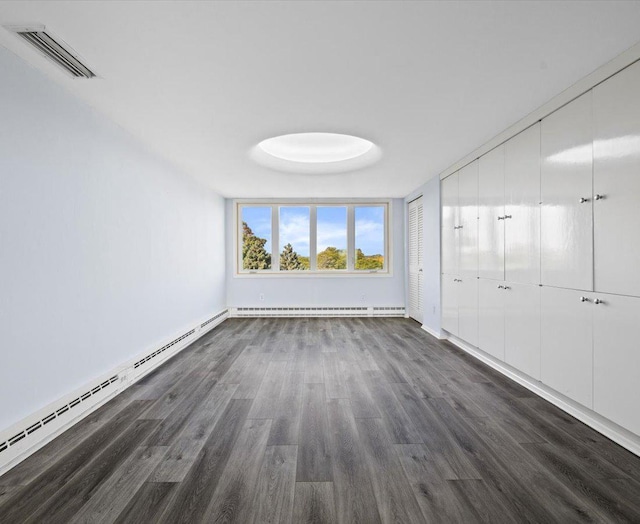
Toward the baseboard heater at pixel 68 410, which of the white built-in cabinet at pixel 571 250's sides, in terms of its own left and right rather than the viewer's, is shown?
front

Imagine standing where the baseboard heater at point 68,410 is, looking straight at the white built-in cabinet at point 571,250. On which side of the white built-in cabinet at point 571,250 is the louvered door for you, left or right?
left

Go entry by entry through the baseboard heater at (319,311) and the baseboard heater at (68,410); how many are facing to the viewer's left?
0

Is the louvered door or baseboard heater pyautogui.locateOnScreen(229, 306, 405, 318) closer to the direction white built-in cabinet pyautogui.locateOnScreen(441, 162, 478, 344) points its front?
the baseboard heater

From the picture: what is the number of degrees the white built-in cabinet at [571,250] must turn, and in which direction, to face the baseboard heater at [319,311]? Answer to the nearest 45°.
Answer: approximately 90° to its right

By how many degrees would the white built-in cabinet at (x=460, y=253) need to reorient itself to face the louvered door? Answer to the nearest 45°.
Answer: approximately 90° to its right

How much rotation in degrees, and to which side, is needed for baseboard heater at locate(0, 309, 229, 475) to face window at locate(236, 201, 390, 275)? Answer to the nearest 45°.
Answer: approximately 90° to its left

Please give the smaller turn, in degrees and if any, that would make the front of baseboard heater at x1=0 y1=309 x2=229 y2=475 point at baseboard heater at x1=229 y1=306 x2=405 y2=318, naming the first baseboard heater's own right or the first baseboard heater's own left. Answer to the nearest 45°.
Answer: approximately 90° to the first baseboard heater's own left

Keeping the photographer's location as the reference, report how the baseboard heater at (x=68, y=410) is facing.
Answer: facing the viewer and to the right of the viewer

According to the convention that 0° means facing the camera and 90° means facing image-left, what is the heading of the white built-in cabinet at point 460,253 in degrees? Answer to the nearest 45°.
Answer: approximately 45°

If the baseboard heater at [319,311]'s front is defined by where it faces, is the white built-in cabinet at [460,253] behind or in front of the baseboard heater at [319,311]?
in front

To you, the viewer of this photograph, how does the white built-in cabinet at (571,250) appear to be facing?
facing the viewer and to the left of the viewer

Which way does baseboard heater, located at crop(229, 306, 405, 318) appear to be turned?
toward the camera
